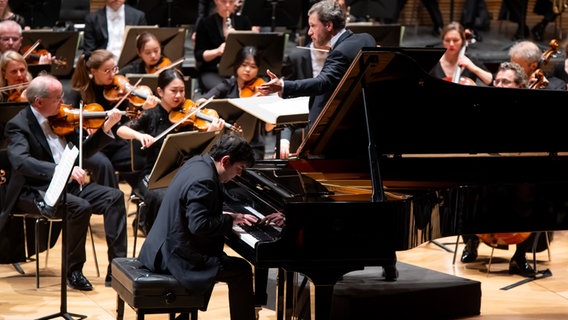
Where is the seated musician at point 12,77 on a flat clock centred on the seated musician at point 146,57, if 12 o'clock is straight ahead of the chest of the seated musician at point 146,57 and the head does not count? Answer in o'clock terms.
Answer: the seated musician at point 12,77 is roughly at 3 o'clock from the seated musician at point 146,57.

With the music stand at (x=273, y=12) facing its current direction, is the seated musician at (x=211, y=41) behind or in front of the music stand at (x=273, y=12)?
behind

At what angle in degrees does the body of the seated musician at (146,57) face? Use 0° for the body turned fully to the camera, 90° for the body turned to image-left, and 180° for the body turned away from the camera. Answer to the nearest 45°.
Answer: approximately 315°

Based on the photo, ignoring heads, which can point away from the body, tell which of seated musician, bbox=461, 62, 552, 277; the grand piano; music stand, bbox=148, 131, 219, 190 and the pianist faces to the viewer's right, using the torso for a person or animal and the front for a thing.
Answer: the pianist

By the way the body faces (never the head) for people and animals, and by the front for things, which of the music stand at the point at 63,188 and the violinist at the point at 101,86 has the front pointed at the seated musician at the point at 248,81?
the violinist

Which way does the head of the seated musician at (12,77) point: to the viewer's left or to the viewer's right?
to the viewer's right

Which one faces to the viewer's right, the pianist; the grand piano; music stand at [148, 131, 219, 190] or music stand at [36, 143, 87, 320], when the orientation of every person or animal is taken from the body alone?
the pianist

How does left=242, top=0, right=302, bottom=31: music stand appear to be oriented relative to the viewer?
away from the camera

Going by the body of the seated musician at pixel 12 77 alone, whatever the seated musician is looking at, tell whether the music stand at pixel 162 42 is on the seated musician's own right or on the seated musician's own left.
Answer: on the seated musician's own left

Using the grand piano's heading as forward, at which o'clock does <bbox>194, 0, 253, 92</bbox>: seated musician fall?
The seated musician is roughly at 2 o'clock from the grand piano.

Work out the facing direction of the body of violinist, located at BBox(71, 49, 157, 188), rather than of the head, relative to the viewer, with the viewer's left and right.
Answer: facing to the right of the viewer
